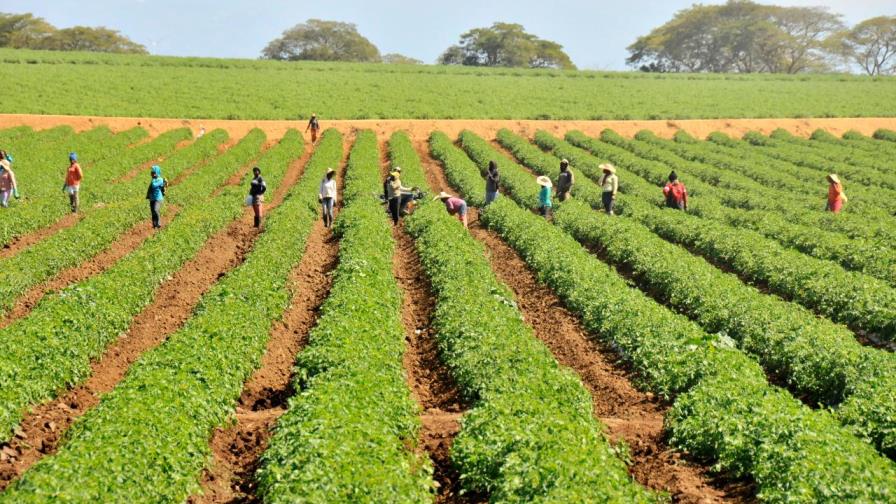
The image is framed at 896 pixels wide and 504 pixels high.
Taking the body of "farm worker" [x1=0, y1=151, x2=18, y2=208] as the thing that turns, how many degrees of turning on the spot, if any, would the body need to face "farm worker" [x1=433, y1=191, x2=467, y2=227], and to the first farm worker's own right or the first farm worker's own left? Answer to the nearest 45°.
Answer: approximately 45° to the first farm worker's own left

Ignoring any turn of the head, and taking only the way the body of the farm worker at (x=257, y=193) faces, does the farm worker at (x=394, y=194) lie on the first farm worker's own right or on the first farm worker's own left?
on the first farm worker's own left

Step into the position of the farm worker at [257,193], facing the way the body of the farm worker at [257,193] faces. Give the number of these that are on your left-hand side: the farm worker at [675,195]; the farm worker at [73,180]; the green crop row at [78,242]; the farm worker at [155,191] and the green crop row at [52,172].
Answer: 1

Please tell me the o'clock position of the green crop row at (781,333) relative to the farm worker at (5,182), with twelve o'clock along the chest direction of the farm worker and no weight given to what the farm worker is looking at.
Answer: The green crop row is roughly at 11 o'clock from the farm worker.

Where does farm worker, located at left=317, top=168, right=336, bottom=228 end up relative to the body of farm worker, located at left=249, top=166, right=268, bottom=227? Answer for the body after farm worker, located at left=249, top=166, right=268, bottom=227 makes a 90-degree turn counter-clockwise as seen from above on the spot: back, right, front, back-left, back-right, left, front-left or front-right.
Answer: front

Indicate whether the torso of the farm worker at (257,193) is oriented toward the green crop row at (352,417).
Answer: yes

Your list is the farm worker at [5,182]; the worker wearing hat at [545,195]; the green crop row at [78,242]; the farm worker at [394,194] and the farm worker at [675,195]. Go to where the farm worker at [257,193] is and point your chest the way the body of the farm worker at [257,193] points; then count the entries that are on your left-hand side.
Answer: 3

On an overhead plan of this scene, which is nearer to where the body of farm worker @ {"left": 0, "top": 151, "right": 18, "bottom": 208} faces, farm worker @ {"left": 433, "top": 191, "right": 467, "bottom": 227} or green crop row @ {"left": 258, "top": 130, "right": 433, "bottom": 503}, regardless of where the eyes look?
the green crop row

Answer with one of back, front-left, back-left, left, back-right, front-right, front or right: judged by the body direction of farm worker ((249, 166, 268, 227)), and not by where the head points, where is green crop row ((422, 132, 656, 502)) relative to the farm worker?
front

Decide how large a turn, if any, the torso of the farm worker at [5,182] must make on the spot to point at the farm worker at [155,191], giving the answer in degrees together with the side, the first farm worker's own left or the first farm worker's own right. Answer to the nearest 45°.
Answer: approximately 45° to the first farm worker's own left

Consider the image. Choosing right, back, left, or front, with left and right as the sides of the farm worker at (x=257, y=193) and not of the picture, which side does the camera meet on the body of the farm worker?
front

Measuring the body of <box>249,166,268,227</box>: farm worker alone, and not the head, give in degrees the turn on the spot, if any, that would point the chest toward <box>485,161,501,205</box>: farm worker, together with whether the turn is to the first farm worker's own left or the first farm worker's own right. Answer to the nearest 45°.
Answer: approximately 90° to the first farm worker's own left
